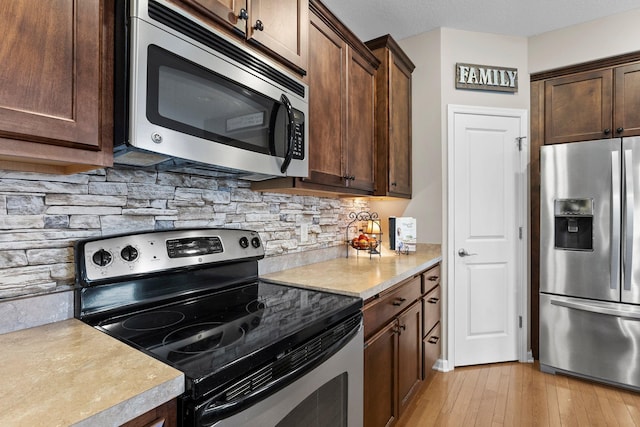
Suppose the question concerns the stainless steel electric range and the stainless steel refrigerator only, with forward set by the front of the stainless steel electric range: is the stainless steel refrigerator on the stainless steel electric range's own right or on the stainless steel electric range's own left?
on the stainless steel electric range's own left

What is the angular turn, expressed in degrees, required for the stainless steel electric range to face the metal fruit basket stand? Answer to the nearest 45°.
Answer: approximately 90° to its left

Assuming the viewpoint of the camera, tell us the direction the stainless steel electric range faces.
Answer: facing the viewer and to the right of the viewer

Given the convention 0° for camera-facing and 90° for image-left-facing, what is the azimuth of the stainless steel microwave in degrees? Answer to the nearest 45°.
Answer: approximately 315°

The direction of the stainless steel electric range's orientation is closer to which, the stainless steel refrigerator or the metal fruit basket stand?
the stainless steel refrigerator

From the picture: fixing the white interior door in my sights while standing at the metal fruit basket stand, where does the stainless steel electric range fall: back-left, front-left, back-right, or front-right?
back-right

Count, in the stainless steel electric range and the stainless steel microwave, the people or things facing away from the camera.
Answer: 0

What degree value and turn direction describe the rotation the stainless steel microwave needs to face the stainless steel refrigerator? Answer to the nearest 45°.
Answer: approximately 45° to its left

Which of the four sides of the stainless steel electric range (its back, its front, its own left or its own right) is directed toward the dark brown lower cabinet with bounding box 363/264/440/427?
left

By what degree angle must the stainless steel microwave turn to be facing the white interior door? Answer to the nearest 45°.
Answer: approximately 90° to its left
